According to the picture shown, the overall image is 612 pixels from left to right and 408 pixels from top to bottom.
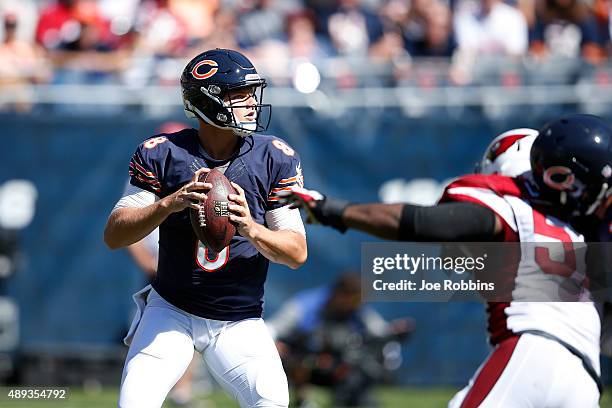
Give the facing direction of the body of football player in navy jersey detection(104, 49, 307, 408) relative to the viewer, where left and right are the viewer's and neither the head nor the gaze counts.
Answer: facing the viewer

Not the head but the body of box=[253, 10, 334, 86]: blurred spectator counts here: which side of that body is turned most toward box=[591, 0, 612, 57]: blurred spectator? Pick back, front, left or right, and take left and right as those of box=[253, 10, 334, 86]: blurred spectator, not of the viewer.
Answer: left

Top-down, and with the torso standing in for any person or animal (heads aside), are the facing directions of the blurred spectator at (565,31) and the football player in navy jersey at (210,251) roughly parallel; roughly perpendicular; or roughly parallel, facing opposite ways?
roughly parallel

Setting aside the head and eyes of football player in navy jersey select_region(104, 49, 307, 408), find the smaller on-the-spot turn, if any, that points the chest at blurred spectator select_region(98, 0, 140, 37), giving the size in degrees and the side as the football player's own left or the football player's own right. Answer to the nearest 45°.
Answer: approximately 180°

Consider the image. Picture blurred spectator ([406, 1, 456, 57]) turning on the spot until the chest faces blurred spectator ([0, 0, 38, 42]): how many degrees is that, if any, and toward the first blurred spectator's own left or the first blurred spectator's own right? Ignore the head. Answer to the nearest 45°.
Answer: approximately 90° to the first blurred spectator's own right

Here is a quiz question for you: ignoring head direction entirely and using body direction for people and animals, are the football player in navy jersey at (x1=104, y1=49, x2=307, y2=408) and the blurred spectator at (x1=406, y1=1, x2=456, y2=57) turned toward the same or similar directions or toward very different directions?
same or similar directions

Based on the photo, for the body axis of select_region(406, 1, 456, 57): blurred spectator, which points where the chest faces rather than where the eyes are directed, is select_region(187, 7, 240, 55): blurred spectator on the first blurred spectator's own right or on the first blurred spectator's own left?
on the first blurred spectator's own right

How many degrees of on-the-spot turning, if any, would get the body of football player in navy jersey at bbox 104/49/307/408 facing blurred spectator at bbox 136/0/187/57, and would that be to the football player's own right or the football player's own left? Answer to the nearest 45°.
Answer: approximately 180°

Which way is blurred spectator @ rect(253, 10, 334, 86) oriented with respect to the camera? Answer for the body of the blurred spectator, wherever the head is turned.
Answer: toward the camera

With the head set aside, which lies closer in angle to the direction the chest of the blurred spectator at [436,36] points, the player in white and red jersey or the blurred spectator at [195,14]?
the player in white and red jersey

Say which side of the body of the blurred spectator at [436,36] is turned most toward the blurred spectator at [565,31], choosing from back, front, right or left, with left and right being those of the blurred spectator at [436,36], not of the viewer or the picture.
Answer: left

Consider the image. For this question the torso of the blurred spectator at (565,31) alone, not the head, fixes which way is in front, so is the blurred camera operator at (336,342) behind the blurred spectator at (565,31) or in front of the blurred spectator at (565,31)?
in front

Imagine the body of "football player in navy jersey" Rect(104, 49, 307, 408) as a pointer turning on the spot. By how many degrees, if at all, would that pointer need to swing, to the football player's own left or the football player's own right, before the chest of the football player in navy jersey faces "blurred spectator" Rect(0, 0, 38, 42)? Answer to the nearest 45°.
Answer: approximately 180°

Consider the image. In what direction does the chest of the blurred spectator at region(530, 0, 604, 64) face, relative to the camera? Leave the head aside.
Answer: toward the camera

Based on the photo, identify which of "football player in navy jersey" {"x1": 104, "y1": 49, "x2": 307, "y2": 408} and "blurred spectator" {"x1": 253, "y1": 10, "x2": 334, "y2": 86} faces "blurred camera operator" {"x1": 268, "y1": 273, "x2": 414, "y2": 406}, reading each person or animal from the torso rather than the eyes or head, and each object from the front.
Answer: "blurred spectator" {"x1": 253, "y1": 10, "x2": 334, "y2": 86}

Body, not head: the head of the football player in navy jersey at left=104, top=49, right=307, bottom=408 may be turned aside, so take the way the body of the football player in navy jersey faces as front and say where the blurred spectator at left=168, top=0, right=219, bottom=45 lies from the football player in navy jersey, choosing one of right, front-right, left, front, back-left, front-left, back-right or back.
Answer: back

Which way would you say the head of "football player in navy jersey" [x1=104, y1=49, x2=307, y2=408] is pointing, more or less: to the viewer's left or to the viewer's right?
to the viewer's right
